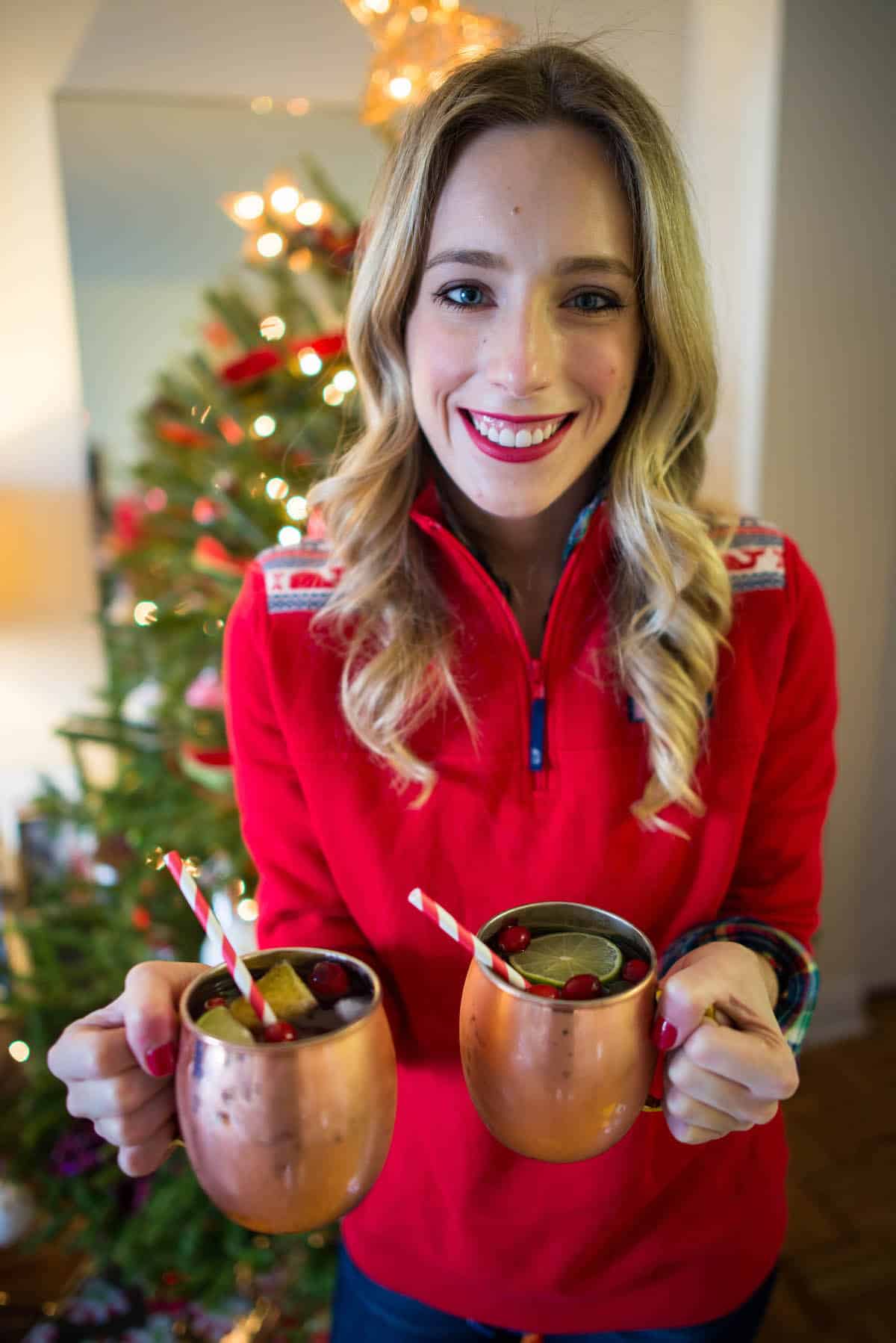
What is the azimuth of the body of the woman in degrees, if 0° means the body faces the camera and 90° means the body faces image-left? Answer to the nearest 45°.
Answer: approximately 0°

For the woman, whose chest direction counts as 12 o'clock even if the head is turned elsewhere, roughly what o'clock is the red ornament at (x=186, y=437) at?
The red ornament is roughly at 5 o'clock from the woman.

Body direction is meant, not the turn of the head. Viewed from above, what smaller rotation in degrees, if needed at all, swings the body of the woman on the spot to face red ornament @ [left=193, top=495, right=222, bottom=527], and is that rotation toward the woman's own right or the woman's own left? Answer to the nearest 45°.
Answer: approximately 135° to the woman's own right

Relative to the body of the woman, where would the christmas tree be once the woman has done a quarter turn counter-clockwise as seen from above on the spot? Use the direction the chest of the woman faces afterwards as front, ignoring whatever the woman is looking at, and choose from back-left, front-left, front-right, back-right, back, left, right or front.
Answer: back-left
